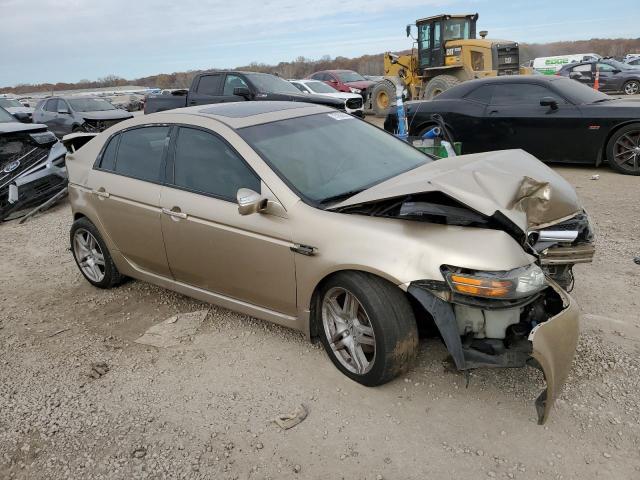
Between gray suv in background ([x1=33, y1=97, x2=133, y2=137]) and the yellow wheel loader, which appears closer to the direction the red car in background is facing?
the yellow wheel loader

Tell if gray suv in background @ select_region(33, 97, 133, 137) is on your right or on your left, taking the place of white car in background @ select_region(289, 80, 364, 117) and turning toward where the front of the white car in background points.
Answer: on your right

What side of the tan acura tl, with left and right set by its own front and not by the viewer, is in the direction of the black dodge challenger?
left

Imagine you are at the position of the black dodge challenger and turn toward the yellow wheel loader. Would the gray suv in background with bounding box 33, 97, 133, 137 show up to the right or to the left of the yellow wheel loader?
left

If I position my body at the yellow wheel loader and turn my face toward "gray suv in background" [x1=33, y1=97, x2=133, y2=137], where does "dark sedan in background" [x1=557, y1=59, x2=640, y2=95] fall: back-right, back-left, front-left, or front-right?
back-right

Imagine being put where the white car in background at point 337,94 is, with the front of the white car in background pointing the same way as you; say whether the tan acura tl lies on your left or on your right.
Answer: on your right

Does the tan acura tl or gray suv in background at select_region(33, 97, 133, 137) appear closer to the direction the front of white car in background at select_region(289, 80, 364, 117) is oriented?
the tan acura tl

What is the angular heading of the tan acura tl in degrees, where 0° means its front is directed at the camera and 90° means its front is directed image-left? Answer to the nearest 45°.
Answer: approximately 315°

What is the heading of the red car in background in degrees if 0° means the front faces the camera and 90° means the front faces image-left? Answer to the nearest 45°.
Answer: approximately 315°
